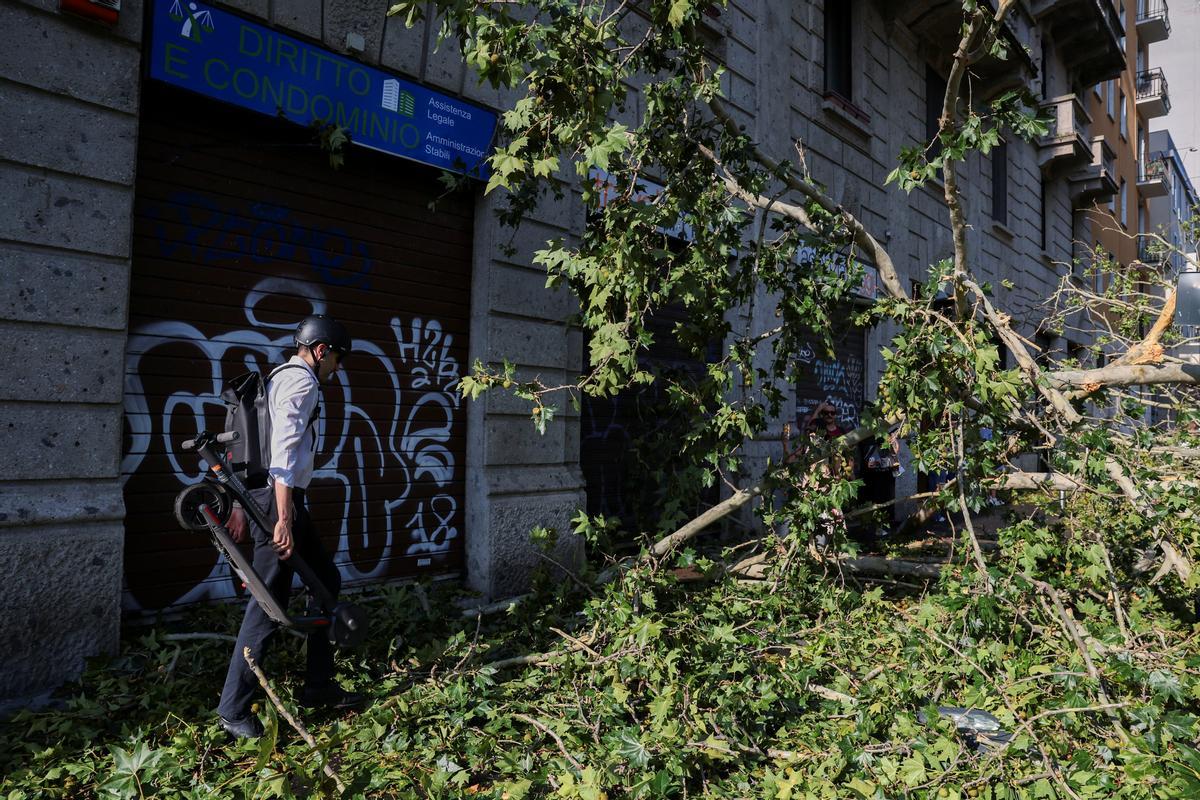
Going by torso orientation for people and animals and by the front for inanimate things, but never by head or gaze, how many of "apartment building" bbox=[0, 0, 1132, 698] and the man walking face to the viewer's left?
0

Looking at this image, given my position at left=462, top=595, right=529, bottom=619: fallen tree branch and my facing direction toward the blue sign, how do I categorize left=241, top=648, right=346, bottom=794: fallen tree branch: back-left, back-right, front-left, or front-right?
front-left

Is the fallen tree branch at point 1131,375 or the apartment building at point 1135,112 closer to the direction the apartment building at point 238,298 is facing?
the fallen tree branch

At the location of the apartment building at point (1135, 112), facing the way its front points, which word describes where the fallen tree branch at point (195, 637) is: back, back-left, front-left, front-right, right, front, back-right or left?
front-right

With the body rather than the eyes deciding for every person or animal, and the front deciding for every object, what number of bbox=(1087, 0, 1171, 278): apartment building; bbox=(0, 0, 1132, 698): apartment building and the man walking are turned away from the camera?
0

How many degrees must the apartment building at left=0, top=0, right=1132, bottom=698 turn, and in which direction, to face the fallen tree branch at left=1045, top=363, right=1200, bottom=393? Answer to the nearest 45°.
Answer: approximately 45° to its left

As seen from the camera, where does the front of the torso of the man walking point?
to the viewer's right

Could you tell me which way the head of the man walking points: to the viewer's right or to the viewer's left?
to the viewer's right

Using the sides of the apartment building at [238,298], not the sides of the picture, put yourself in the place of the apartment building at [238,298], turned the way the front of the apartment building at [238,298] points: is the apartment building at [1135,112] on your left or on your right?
on your left

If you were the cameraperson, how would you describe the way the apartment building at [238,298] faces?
facing the viewer and to the right of the viewer

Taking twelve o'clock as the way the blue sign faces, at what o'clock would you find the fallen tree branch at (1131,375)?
The fallen tree branch is roughly at 11 o'clock from the blue sign.

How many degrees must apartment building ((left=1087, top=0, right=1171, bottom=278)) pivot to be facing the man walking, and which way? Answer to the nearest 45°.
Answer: approximately 45° to its right

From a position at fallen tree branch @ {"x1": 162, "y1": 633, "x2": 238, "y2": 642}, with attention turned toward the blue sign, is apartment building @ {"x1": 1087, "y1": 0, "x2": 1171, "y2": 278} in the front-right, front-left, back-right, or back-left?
front-right

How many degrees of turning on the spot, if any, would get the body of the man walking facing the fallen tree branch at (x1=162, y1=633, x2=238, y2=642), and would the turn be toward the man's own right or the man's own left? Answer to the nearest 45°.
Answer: approximately 135° to the man's own left
